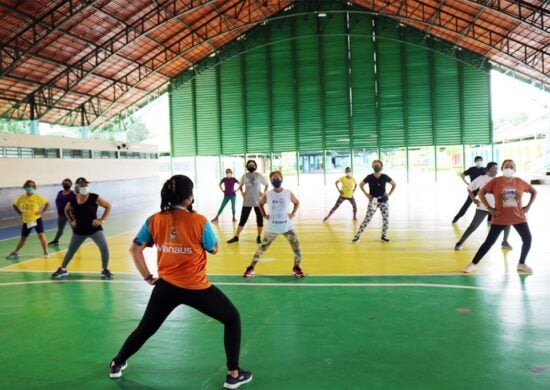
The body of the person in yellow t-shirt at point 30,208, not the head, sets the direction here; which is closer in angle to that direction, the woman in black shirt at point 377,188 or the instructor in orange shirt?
the instructor in orange shirt

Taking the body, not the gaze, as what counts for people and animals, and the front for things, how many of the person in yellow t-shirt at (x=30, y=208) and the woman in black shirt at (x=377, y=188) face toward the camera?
2

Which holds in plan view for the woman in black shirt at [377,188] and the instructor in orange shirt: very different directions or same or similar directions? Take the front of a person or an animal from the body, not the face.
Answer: very different directions

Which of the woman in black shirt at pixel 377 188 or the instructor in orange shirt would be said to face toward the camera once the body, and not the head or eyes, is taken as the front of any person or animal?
the woman in black shirt

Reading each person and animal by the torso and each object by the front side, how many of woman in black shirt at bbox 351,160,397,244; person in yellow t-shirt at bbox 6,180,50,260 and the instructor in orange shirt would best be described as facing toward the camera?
2

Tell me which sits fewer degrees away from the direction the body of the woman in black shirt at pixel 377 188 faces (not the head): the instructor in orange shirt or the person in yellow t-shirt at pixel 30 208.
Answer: the instructor in orange shirt

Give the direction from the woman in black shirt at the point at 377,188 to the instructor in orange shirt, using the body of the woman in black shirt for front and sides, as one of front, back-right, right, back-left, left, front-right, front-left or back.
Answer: front

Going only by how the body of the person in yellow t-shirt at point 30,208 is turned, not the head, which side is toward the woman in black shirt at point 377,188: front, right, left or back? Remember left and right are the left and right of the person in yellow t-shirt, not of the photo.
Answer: left

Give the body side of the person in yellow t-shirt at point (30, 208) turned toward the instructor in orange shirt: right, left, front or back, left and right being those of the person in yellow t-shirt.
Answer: front

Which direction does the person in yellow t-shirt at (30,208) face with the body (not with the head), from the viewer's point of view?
toward the camera

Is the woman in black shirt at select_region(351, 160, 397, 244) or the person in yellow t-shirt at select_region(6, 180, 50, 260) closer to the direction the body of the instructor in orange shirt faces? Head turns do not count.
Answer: the woman in black shirt

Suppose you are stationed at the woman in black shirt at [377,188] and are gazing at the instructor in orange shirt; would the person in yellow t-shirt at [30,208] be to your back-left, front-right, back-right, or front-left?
front-right

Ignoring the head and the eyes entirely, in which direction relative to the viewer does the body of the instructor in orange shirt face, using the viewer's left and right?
facing away from the viewer and to the right of the viewer

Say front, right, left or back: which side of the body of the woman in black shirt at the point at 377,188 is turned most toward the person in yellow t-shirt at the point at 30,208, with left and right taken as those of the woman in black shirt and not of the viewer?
right

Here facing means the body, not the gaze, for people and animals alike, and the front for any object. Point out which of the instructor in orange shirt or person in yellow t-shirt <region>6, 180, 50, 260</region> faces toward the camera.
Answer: the person in yellow t-shirt

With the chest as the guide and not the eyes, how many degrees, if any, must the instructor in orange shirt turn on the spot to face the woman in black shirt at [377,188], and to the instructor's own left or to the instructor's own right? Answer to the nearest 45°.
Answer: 0° — they already face them

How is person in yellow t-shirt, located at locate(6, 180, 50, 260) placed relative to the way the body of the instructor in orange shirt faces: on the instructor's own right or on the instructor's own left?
on the instructor's own left
